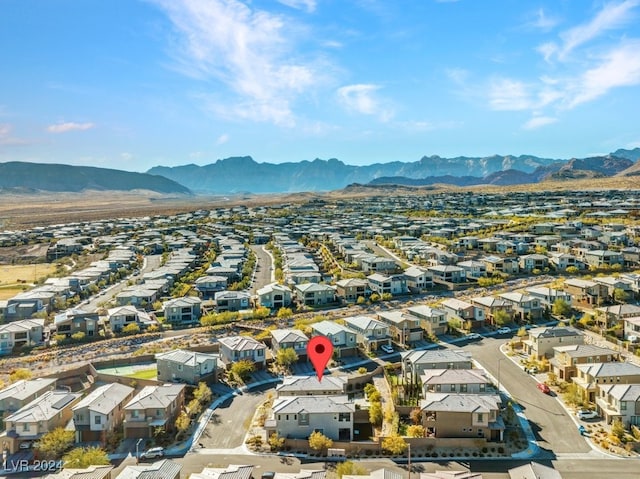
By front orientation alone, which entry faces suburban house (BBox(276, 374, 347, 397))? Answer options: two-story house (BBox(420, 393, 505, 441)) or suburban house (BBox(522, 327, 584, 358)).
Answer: suburban house (BBox(522, 327, 584, 358))

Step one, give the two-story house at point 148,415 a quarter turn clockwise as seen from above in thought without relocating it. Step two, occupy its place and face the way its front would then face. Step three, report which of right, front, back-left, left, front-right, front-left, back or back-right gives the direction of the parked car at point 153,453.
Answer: left

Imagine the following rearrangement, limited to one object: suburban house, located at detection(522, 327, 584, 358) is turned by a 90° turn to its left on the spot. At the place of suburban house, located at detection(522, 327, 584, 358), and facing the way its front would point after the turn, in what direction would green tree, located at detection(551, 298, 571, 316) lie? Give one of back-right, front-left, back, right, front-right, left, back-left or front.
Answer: back-left

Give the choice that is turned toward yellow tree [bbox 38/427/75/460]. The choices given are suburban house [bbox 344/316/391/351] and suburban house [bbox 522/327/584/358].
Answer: suburban house [bbox 522/327/584/358]

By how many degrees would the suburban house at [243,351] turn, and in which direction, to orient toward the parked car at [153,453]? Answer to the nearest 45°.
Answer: approximately 45° to its right

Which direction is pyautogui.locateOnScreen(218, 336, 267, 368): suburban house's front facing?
toward the camera

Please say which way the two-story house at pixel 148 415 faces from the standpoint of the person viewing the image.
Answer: facing the viewer

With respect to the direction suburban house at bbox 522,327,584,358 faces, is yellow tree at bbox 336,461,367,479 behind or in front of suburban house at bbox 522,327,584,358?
in front
